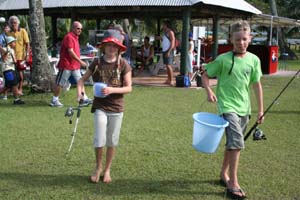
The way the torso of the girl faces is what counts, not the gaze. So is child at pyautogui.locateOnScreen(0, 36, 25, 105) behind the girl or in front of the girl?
behind

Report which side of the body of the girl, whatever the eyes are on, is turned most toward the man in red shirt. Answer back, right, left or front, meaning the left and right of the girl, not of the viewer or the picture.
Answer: back

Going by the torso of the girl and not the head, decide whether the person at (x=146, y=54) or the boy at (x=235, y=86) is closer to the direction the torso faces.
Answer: the boy

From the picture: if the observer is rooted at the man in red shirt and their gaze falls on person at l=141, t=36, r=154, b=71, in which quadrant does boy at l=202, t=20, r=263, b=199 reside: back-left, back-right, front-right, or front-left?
back-right

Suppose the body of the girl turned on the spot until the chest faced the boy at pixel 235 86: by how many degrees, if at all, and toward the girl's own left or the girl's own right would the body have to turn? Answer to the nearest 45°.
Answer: approximately 90° to the girl's own left

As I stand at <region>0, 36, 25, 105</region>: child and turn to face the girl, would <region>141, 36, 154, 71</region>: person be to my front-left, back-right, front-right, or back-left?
back-left

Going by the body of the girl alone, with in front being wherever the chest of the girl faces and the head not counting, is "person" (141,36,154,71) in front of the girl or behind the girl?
behind
